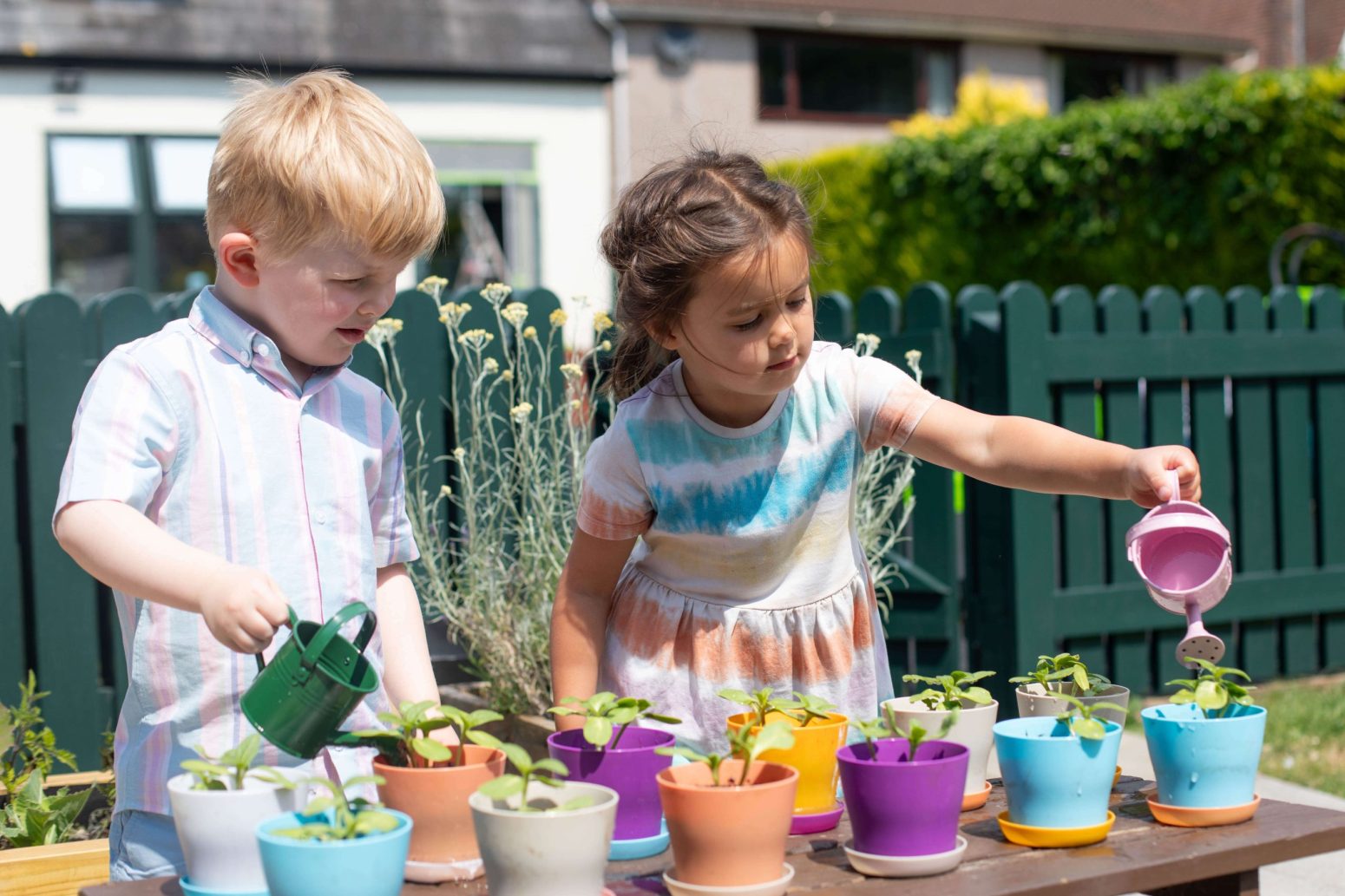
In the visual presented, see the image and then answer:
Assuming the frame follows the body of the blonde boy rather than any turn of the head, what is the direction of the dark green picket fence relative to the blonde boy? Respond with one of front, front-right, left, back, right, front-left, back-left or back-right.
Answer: left

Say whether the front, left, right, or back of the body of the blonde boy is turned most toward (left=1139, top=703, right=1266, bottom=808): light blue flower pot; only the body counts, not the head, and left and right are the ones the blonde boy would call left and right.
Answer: front

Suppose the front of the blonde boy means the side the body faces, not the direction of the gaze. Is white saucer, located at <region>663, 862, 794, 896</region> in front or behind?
in front

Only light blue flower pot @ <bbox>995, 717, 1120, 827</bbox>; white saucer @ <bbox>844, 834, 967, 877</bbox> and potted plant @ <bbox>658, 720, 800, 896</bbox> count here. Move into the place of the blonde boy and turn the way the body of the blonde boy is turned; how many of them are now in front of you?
3

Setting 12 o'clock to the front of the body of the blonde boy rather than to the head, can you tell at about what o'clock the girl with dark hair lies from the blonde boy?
The girl with dark hair is roughly at 10 o'clock from the blonde boy.

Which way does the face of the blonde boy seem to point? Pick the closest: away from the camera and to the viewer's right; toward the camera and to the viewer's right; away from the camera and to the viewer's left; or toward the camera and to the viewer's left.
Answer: toward the camera and to the viewer's right

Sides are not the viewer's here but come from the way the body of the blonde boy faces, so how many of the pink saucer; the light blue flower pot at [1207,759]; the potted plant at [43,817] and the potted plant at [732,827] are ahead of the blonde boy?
3

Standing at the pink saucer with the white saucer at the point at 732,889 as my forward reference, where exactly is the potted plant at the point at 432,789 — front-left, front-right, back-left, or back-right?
front-right

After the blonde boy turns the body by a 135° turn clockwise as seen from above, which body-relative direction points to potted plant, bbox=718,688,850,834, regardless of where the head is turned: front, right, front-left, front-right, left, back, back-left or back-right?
back-left

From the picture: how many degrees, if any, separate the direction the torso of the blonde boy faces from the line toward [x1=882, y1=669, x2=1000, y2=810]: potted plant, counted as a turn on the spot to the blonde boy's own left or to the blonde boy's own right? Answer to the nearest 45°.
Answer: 0° — they already face it

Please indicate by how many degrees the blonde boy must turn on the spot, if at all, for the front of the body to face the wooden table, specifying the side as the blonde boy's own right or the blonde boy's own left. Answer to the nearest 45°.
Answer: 0° — they already face it

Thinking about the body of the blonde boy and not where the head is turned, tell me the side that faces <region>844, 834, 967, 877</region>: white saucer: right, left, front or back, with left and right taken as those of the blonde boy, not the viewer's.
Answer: front

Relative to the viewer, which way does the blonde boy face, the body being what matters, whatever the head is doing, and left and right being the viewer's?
facing the viewer and to the right of the viewer

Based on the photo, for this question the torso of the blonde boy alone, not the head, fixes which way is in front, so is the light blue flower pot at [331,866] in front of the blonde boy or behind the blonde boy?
in front
